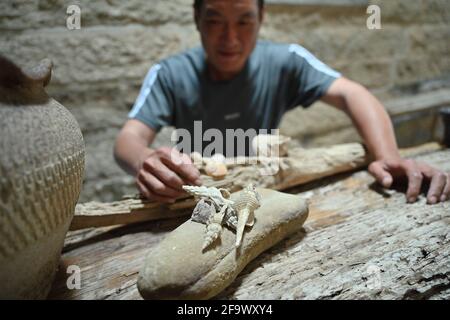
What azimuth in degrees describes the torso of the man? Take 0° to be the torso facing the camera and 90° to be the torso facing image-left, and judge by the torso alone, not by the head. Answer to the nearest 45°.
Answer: approximately 0°

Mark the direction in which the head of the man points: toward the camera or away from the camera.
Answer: toward the camera

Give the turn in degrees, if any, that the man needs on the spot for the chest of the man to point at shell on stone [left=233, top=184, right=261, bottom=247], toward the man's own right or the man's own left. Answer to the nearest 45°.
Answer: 0° — they already face it
